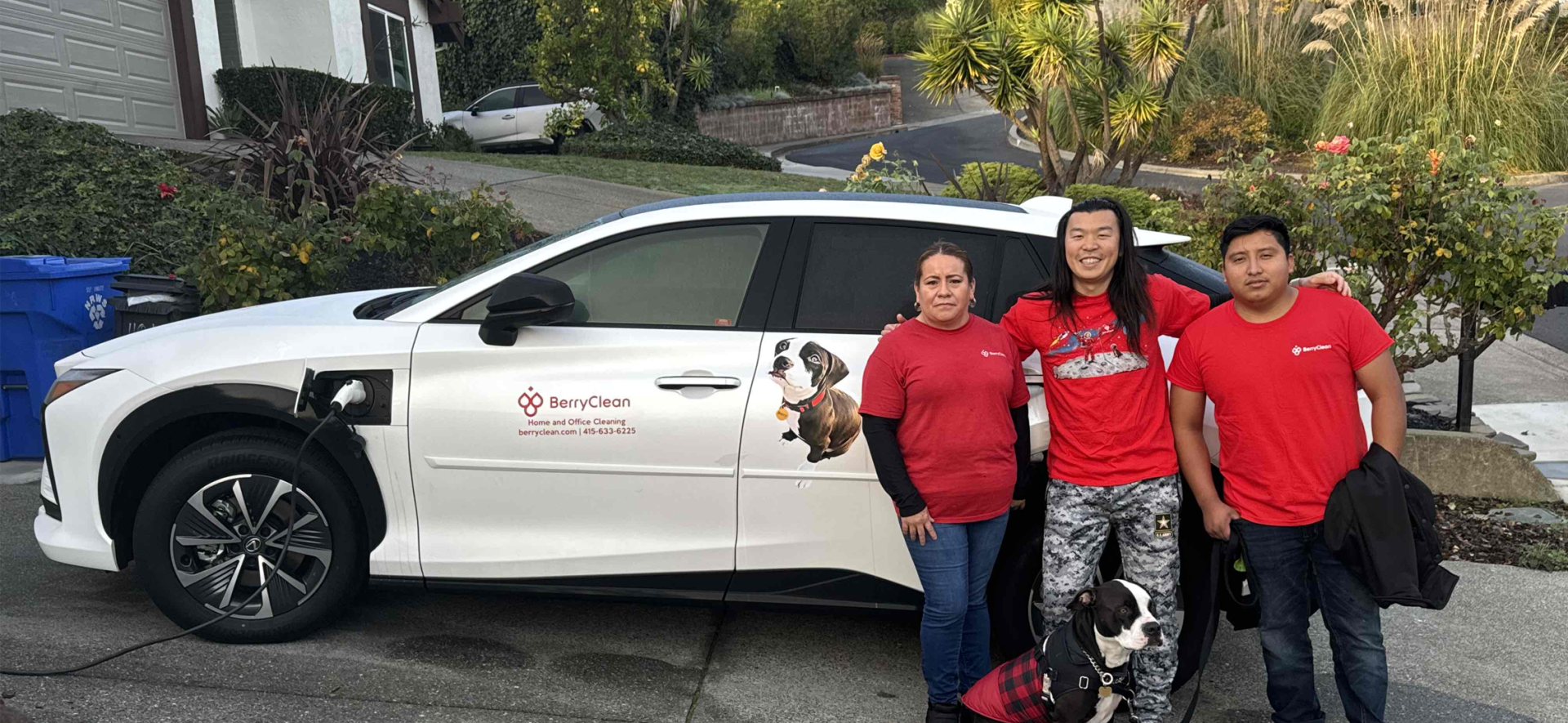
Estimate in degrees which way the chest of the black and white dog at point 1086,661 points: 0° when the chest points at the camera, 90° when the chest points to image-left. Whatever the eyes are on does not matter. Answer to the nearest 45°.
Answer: approximately 315°

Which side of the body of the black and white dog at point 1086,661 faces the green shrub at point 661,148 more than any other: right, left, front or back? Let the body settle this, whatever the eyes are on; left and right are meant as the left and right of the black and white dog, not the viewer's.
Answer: back

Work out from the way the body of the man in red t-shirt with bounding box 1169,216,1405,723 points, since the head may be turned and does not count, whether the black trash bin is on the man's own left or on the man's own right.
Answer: on the man's own right

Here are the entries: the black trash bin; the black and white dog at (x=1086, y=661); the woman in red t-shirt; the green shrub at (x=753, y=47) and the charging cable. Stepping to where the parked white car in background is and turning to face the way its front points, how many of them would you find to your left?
4

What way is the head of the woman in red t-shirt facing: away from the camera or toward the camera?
toward the camera

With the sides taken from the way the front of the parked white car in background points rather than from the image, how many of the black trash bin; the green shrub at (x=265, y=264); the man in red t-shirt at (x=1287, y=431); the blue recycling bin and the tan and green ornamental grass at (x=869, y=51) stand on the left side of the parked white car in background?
4

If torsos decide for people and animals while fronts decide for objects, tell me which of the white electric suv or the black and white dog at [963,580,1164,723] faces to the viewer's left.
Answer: the white electric suv

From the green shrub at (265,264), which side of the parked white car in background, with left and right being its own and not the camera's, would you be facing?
left

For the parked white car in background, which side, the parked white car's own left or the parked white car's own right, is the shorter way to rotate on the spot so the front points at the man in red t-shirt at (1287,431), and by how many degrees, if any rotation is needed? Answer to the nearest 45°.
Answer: approximately 90° to the parked white car's own left

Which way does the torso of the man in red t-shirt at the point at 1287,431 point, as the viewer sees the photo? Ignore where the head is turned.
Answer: toward the camera

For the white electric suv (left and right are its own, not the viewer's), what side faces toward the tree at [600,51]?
right

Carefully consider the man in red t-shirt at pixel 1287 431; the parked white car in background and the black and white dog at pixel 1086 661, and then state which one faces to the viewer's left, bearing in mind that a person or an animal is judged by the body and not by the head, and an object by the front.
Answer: the parked white car in background

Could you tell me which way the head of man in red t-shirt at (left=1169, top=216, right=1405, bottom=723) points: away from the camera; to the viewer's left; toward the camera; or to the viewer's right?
toward the camera

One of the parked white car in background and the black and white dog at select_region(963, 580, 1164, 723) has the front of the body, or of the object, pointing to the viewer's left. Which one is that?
the parked white car in background

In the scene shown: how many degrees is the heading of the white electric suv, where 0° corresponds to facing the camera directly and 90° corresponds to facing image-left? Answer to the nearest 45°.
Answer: approximately 90°

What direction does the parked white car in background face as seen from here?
to the viewer's left

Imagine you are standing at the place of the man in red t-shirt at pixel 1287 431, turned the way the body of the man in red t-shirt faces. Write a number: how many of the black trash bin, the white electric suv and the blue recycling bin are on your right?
3

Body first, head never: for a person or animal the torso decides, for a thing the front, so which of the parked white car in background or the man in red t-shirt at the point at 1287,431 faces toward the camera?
the man in red t-shirt

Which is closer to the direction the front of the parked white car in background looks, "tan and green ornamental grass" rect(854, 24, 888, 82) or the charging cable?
the charging cable
